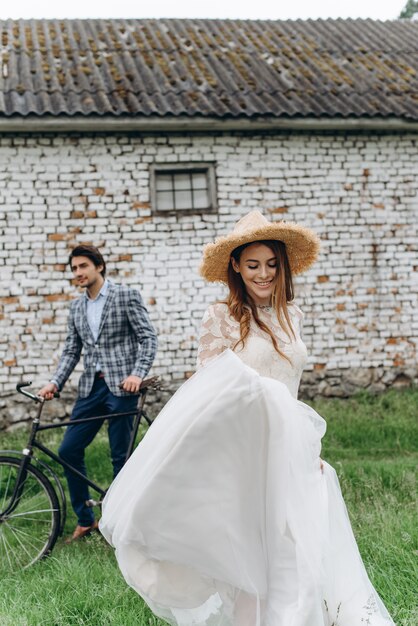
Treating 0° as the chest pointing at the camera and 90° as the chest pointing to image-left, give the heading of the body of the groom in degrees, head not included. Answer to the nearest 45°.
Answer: approximately 45°

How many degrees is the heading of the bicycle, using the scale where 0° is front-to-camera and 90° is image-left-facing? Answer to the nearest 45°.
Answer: approximately 90°

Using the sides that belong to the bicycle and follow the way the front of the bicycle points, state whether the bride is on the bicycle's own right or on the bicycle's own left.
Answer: on the bicycle's own left

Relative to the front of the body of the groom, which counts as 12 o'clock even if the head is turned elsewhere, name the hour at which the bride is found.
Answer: The bride is roughly at 10 o'clock from the groom.
